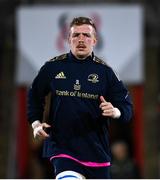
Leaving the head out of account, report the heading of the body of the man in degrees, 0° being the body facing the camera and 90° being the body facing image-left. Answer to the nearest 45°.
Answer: approximately 0°
